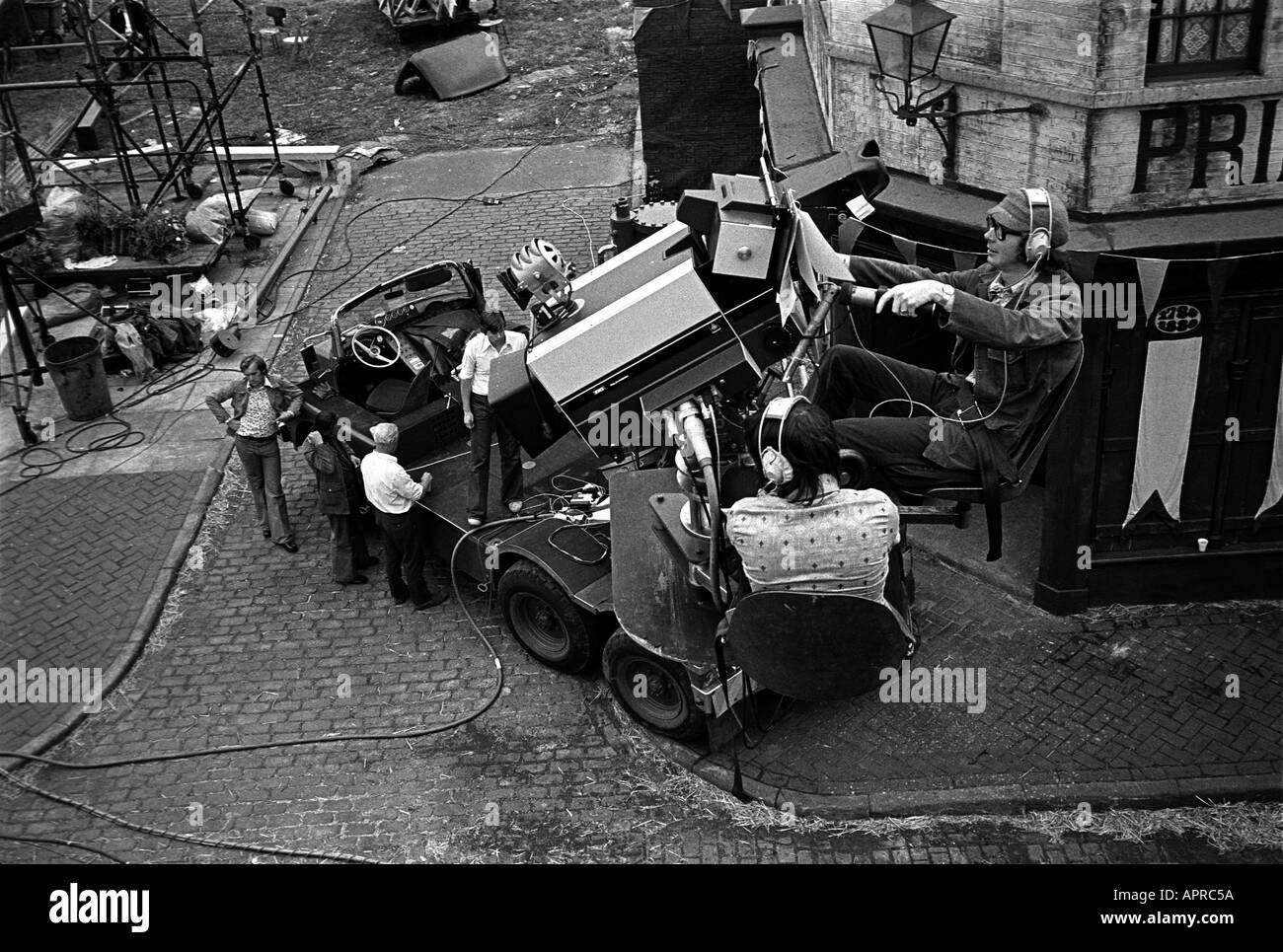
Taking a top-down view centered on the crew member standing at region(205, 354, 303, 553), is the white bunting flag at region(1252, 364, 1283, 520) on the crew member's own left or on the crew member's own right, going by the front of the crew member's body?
on the crew member's own left

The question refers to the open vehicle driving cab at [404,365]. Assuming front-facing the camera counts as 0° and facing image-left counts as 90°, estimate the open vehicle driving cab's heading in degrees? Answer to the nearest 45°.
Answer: approximately 135°

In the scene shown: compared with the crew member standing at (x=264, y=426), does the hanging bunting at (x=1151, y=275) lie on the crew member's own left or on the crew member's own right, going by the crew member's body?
on the crew member's own left

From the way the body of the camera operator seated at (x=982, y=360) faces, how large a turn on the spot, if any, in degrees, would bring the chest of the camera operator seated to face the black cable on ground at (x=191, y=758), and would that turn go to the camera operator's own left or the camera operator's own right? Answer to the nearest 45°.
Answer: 0° — they already face it

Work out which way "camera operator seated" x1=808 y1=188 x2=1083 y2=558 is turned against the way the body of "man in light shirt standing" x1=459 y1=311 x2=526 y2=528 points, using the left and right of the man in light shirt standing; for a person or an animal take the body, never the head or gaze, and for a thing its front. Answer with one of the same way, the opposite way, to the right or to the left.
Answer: to the right

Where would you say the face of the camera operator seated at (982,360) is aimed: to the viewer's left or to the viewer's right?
to the viewer's left

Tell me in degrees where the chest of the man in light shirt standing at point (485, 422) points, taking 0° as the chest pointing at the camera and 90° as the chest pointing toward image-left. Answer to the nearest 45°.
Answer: approximately 0°

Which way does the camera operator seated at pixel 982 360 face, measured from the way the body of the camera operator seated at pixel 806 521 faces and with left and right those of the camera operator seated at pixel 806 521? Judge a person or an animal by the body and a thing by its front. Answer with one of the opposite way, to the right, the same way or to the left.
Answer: to the left

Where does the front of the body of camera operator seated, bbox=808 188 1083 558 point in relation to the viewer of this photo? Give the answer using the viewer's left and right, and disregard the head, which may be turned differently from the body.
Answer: facing to the left of the viewer

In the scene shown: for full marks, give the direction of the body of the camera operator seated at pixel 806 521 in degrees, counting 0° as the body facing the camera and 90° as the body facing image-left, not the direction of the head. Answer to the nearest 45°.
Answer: approximately 180°

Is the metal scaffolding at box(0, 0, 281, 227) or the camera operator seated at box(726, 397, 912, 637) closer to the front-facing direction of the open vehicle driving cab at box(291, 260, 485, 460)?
the metal scaffolding
